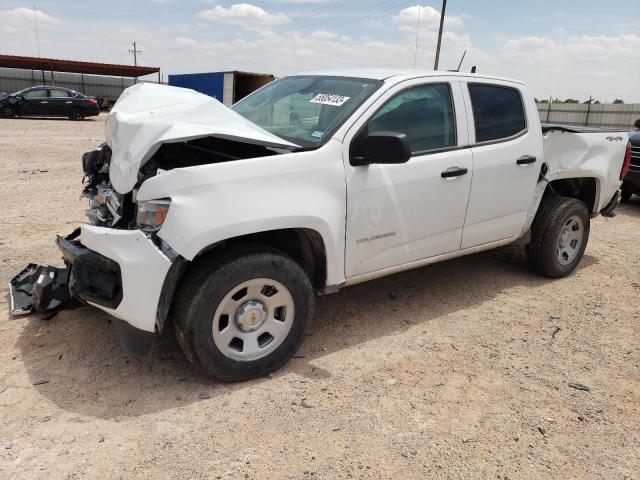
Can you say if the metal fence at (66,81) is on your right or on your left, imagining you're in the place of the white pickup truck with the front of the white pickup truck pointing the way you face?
on your right

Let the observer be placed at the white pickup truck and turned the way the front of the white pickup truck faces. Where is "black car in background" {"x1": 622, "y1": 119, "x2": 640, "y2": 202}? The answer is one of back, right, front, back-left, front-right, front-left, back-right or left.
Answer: back

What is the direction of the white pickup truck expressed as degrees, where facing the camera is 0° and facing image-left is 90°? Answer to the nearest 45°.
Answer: approximately 45°

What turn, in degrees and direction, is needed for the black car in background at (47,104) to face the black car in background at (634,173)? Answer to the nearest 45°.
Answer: approximately 135° to its left

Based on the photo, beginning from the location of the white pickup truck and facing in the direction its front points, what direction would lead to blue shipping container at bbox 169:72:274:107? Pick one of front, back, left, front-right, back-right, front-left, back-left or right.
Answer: back-right

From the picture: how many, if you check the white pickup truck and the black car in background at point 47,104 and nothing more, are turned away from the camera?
0

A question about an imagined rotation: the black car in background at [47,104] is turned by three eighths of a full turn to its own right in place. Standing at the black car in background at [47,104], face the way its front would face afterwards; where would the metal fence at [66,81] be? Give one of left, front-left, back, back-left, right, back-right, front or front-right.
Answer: front-left

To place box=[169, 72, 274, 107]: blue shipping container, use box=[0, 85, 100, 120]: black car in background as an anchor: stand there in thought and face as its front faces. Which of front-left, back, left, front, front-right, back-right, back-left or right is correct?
back

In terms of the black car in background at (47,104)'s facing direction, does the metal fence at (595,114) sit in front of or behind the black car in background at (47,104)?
behind

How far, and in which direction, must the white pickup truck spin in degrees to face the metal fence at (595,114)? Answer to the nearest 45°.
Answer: approximately 180°
